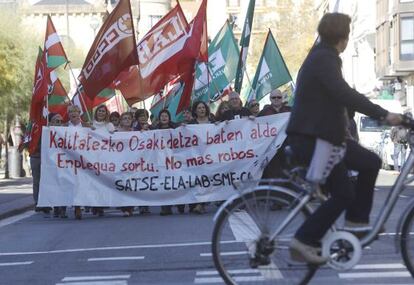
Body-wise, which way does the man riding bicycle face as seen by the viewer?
to the viewer's right

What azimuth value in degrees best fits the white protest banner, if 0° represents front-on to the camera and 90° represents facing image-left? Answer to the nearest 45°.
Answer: approximately 0°

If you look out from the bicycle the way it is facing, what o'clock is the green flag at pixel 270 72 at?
The green flag is roughly at 9 o'clock from the bicycle.

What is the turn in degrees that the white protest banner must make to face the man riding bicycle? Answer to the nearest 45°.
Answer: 0° — it already faces them

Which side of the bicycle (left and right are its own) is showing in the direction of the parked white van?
left

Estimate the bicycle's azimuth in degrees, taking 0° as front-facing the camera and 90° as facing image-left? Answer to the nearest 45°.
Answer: approximately 270°

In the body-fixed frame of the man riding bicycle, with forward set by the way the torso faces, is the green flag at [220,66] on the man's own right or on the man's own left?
on the man's own left

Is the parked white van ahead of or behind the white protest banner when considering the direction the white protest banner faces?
behind
